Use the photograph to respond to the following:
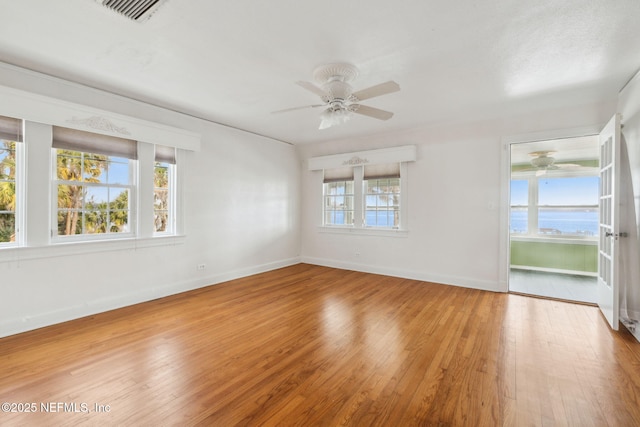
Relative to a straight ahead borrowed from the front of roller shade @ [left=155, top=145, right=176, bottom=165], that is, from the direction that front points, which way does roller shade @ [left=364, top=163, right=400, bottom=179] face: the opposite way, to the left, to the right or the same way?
to the right

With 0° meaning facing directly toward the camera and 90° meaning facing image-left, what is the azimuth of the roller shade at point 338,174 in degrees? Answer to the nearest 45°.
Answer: approximately 0°

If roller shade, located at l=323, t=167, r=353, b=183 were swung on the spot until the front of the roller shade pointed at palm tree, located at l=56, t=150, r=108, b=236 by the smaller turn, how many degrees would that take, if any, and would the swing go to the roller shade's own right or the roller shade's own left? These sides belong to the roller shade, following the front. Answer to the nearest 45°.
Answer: approximately 45° to the roller shade's own right

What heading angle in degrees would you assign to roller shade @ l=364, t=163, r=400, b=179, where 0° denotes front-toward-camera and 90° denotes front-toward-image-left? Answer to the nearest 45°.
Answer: approximately 0°

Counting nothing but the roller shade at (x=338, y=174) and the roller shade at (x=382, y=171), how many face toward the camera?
2

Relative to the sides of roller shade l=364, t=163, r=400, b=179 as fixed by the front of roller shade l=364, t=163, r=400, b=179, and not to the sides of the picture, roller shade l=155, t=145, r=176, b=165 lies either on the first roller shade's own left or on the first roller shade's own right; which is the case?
on the first roller shade's own right

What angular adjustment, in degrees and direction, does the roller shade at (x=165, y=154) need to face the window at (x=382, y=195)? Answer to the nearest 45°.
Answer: approximately 45° to its left

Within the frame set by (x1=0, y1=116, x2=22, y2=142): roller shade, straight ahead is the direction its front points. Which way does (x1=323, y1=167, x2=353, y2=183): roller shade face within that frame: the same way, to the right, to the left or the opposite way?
to the right
